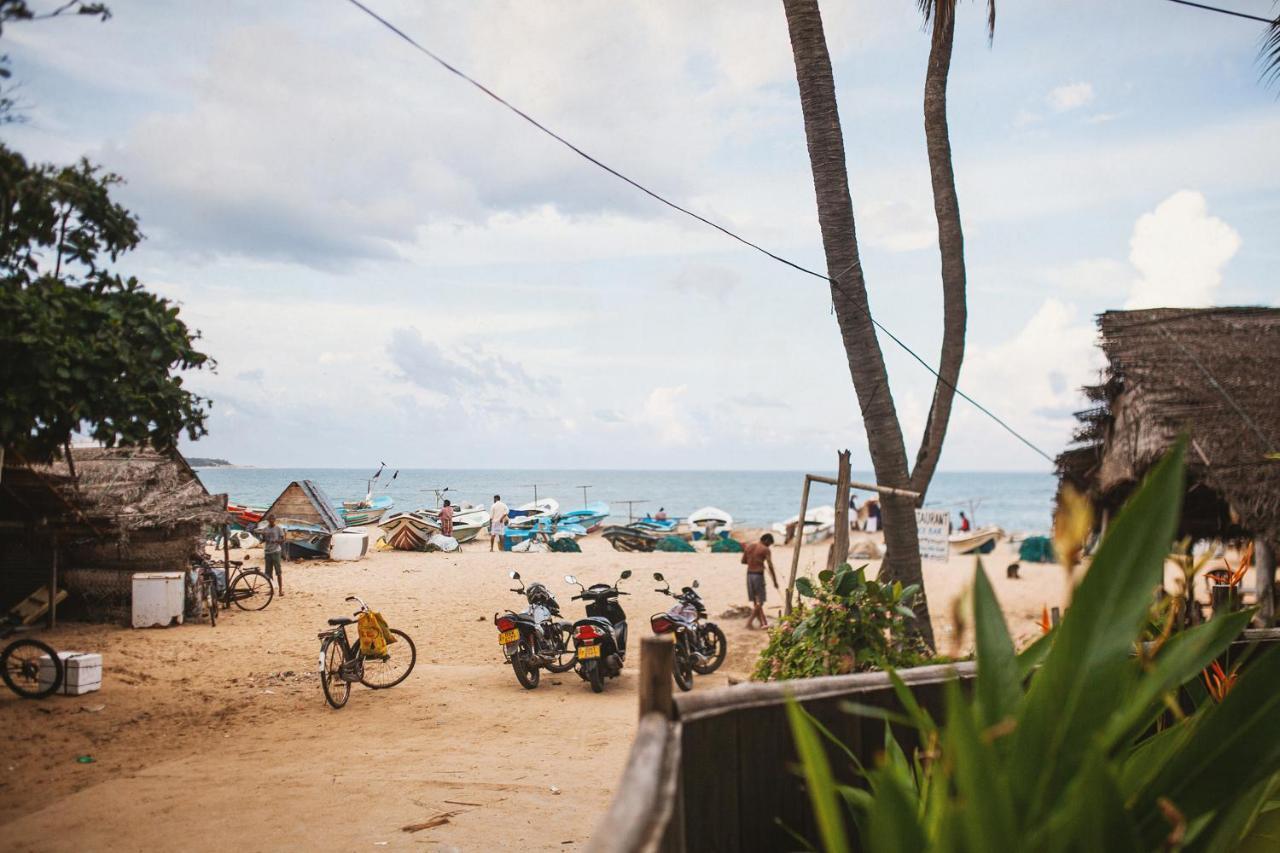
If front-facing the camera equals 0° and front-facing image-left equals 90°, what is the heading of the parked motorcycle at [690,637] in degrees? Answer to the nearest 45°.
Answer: approximately 225°

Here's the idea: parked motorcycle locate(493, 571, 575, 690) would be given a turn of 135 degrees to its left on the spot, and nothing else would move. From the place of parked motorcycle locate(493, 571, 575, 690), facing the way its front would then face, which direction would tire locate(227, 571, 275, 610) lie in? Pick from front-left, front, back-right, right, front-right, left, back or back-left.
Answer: front-right

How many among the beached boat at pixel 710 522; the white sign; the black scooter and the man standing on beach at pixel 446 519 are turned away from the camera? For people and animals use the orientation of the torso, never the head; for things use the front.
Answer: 2

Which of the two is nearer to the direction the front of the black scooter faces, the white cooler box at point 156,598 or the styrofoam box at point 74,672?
the white cooler box

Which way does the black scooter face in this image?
away from the camera

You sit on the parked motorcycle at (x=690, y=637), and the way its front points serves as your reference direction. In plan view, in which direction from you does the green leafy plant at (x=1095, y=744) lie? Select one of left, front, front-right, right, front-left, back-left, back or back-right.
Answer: back-right

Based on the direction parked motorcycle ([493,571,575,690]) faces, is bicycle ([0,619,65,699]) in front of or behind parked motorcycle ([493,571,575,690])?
behind

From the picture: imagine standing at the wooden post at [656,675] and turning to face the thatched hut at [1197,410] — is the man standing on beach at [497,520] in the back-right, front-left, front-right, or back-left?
front-left
